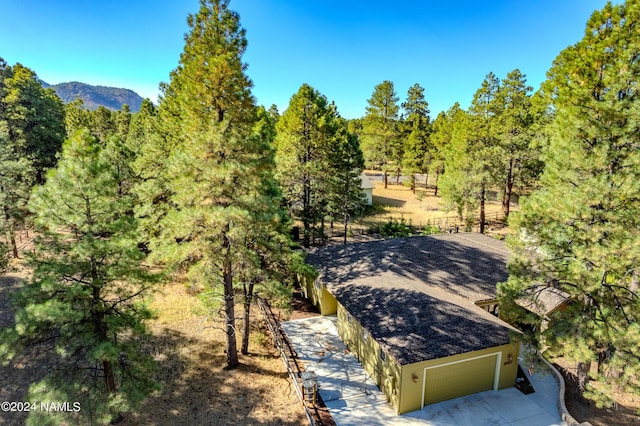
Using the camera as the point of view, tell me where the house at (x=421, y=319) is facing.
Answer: facing the viewer and to the right of the viewer

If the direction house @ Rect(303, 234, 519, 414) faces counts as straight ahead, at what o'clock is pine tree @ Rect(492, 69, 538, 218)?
The pine tree is roughly at 8 o'clock from the house.

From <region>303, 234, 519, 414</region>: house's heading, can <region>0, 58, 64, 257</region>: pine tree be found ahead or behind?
behind

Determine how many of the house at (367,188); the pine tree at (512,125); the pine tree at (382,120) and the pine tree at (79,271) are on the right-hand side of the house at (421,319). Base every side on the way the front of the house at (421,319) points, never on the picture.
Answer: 1

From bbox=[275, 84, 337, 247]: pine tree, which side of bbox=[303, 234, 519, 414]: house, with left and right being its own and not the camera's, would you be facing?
back

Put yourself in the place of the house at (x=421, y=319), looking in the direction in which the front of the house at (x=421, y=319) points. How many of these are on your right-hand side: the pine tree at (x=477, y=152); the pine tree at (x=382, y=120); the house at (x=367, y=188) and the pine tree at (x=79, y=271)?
1

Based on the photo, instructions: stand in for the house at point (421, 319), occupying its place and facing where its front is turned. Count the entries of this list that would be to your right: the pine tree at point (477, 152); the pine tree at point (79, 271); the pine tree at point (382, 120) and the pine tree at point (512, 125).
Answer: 1

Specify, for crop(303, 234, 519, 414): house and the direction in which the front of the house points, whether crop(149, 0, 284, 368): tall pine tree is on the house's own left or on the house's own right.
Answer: on the house's own right

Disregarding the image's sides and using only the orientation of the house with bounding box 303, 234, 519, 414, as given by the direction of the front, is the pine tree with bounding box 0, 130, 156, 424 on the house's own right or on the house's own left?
on the house's own right

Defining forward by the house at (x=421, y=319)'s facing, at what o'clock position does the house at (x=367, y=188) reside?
the house at (x=367, y=188) is roughly at 7 o'clock from the house at (x=421, y=319).

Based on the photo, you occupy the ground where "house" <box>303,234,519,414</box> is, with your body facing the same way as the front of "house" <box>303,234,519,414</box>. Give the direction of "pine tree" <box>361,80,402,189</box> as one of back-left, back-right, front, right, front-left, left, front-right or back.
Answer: back-left
